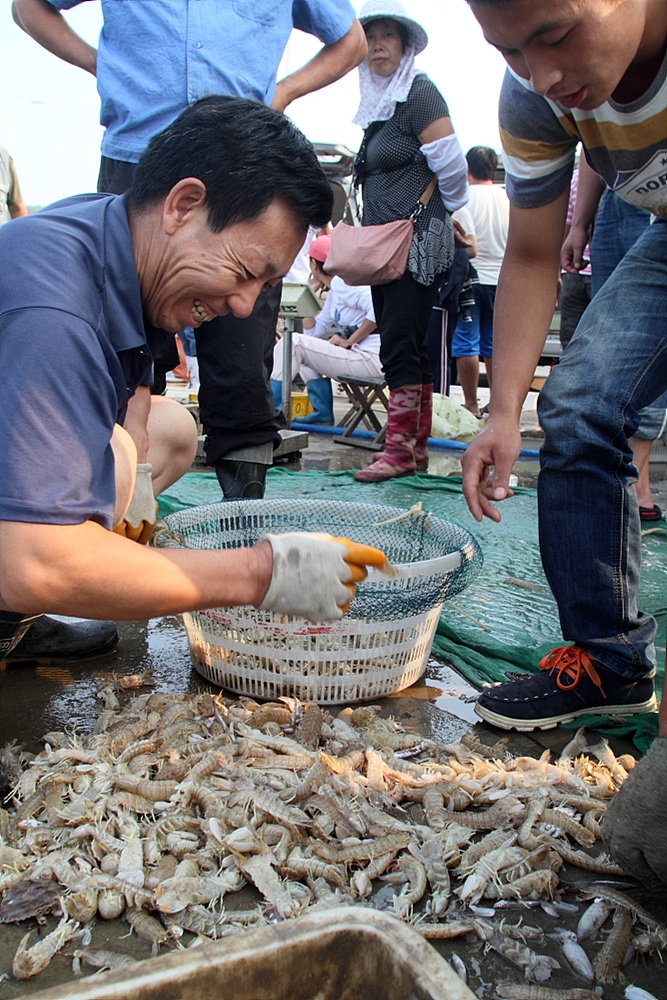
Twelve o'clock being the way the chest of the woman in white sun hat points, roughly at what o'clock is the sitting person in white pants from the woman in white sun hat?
The sitting person in white pants is roughly at 4 o'clock from the woman in white sun hat.

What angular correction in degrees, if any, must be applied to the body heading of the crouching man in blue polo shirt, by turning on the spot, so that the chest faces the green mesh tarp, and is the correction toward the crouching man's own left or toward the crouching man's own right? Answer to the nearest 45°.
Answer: approximately 45° to the crouching man's own left

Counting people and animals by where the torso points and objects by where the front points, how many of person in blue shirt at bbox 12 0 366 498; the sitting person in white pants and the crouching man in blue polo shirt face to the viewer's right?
1

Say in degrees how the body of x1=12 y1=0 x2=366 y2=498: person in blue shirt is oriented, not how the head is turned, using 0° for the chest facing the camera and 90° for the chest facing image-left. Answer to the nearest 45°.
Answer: approximately 0°

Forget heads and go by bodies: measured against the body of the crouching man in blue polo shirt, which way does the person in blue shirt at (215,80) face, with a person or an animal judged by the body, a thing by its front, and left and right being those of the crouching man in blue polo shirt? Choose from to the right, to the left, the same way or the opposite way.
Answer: to the right

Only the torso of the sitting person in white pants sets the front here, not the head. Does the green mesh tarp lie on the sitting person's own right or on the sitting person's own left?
on the sitting person's own left

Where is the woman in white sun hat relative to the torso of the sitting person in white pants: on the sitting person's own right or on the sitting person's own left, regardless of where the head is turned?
on the sitting person's own left

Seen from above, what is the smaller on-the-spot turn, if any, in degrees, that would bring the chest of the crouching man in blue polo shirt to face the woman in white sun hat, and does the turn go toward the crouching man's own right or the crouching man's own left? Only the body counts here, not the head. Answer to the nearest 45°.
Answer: approximately 90° to the crouching man's own left

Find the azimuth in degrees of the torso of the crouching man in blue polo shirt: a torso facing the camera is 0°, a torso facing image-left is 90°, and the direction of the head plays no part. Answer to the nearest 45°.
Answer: approximately 270°

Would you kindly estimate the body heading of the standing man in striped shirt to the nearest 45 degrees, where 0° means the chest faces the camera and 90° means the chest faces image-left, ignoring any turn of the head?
approximately 45°

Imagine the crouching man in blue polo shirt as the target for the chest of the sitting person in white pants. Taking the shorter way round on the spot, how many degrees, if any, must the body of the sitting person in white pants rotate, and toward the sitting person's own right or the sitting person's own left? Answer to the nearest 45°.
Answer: approximately 90° to the sitting person's own left

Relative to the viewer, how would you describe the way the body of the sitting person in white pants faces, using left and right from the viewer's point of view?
facing to the left of the viewer
